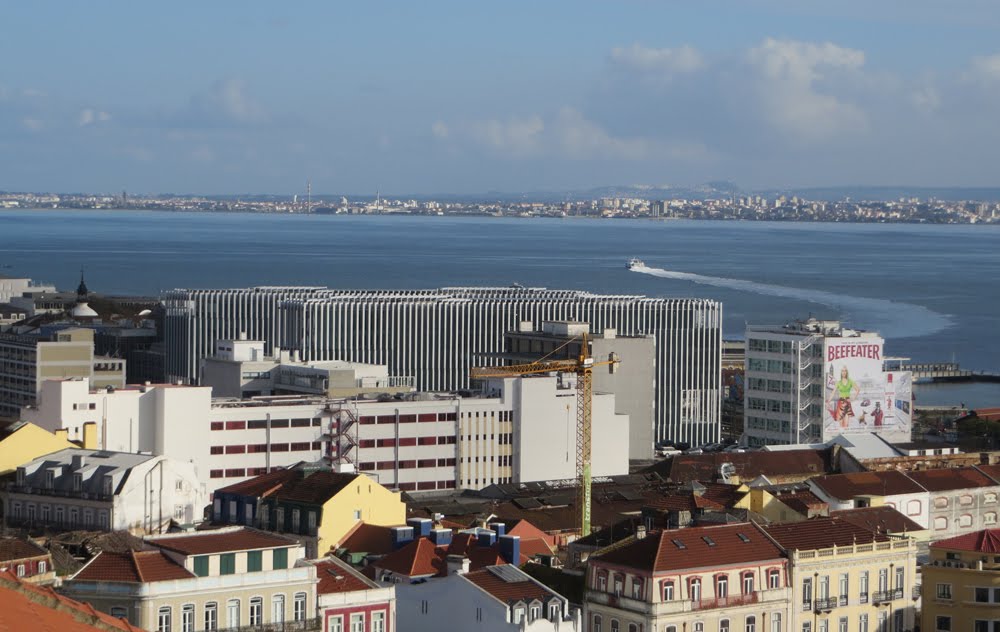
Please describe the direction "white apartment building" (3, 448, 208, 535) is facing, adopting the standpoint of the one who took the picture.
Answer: facing the viewer and to the left of the viewer

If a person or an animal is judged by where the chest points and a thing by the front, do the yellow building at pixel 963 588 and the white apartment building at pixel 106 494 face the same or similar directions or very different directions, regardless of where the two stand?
same or similar directions

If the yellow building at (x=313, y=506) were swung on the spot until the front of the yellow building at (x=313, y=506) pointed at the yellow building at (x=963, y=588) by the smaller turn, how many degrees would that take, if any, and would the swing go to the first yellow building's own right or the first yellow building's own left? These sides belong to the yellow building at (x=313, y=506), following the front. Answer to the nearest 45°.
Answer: approximately 135° to the first yellow building's own left

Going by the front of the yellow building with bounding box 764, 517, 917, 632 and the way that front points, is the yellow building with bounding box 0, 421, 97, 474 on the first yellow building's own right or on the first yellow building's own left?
on the first yellow building's own right

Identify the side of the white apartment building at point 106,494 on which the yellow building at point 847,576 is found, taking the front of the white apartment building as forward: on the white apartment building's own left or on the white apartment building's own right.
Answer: on the white apartment building's own left

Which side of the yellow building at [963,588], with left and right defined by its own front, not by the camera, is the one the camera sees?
front

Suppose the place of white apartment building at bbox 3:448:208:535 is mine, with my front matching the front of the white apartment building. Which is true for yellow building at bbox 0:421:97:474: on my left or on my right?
on my right

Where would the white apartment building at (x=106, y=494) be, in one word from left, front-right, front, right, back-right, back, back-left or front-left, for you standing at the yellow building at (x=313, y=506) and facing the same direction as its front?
right

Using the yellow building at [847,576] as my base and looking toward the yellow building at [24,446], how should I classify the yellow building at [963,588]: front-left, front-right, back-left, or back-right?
back-right

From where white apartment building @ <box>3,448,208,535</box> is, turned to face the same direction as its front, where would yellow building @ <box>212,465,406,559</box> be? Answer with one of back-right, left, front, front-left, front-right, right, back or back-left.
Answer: left

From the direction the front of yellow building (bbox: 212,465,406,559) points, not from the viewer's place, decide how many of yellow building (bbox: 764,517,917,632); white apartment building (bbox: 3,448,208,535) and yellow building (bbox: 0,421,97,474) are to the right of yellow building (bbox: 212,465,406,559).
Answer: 2

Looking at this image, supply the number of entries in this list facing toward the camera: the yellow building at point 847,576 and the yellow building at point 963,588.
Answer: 2

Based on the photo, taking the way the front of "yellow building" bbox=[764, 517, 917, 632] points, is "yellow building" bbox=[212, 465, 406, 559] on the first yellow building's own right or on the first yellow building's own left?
on the first yellow building's own right

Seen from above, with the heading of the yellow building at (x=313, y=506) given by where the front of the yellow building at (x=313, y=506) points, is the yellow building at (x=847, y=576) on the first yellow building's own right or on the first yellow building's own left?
on the first yellow building's own left

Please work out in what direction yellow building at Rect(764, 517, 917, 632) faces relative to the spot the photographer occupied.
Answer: facing the viewer
